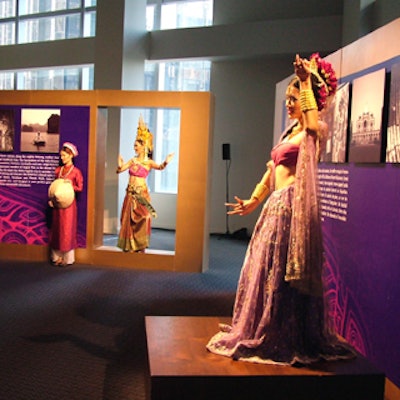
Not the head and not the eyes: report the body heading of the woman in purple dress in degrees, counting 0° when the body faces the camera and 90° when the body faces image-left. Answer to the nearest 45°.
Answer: approximately 45°

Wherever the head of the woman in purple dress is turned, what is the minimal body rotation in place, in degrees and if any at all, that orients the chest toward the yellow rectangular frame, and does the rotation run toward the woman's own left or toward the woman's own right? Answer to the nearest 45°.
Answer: approximately 45° to the woman's own right
